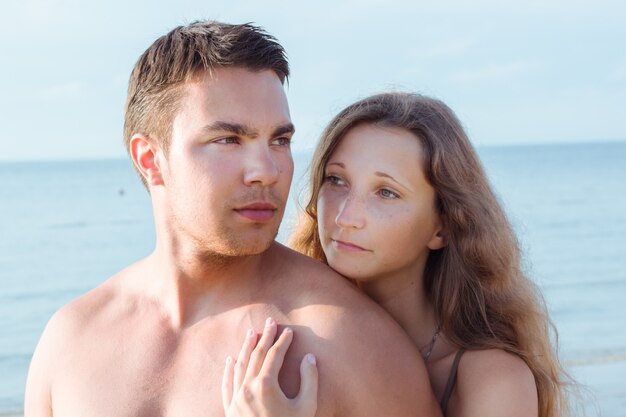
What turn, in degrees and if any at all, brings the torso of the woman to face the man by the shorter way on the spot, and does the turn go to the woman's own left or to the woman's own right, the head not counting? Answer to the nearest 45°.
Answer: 0° — they already face them

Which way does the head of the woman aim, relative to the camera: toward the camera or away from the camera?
toward the camera

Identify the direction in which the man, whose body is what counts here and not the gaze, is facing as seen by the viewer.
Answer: toward the camera

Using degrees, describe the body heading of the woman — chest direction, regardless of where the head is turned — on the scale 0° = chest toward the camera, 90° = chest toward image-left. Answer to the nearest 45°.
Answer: approximately 45°

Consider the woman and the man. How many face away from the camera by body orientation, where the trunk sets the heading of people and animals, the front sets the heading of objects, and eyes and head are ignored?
0
